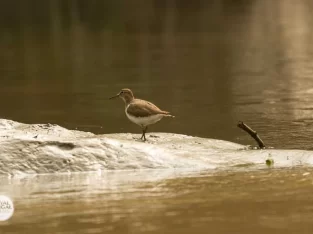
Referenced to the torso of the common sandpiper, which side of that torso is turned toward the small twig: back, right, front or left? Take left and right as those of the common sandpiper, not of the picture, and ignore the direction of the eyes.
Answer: back

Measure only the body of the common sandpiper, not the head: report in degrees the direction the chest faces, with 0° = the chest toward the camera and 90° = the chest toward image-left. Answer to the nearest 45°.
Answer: approximately 90°
